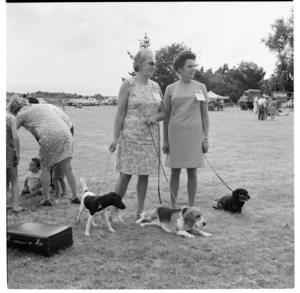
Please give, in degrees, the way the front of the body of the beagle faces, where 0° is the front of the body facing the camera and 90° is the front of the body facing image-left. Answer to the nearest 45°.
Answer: approximately 315°

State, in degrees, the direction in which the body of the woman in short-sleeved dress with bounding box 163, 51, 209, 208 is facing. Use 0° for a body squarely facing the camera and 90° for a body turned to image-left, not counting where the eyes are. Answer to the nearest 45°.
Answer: approximately 0°

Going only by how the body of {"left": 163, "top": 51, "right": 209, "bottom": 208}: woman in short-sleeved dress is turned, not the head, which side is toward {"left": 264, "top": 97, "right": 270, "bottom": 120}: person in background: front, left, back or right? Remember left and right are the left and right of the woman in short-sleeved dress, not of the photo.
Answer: back

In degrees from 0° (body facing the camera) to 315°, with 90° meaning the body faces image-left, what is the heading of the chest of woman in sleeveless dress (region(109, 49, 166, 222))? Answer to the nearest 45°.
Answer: approximately 315°

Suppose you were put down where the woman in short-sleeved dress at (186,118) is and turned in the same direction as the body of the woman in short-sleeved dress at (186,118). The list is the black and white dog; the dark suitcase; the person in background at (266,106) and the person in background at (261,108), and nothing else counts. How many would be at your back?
2

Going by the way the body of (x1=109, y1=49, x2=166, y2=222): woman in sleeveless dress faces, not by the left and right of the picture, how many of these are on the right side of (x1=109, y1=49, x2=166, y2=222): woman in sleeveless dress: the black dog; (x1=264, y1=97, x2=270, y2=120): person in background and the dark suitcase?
1

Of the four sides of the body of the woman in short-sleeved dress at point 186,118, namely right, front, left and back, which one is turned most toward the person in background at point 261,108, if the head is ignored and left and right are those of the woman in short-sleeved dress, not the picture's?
back

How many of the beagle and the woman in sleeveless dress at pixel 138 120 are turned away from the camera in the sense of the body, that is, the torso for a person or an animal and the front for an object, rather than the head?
0

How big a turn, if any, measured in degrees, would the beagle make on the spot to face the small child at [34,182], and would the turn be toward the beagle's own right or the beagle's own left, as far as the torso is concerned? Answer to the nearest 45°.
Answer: approximately 180°

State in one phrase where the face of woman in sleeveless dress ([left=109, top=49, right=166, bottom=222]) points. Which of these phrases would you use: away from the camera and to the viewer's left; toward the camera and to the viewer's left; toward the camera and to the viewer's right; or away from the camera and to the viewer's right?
toward the camera and to the viewer's right
